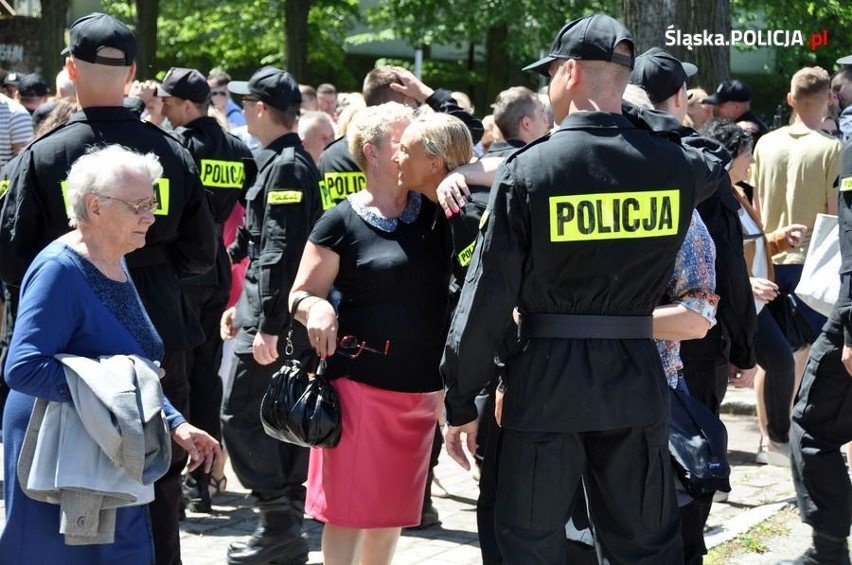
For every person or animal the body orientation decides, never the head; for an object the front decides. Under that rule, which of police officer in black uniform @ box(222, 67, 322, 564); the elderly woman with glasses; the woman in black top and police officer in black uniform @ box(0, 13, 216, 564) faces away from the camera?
police officer in black uniform @ box(0, 13, 216, 564)

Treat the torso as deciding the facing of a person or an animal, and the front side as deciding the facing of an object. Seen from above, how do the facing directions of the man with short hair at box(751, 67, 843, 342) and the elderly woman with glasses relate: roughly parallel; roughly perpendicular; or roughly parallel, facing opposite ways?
roughly perpendicular

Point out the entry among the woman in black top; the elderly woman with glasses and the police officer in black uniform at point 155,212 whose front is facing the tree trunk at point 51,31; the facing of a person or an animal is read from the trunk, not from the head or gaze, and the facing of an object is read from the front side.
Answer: the police officer in black uniform

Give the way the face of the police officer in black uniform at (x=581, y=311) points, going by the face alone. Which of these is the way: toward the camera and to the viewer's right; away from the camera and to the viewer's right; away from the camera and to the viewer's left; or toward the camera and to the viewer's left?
away from the camera and to the viewer's left

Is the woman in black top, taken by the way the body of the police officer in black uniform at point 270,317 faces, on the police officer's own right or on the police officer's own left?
on the police officer's own left

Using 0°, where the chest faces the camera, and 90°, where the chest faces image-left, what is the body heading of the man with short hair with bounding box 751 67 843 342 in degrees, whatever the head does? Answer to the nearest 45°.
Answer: approximately 180°

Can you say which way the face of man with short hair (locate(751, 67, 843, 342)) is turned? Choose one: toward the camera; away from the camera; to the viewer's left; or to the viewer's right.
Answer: away from the camera

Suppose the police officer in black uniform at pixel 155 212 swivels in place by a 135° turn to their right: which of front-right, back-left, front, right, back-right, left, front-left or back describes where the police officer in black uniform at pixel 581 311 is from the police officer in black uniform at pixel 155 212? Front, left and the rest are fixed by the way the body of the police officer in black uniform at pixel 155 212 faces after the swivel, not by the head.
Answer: front

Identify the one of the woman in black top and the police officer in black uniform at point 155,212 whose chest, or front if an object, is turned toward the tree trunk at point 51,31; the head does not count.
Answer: the police officer in black uniform

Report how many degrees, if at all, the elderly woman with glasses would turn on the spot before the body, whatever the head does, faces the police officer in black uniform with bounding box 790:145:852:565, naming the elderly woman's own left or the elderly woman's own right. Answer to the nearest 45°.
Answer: approximately 45° to the elderly woman's own left

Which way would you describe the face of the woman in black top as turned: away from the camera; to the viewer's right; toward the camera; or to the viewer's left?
to the viewer's right

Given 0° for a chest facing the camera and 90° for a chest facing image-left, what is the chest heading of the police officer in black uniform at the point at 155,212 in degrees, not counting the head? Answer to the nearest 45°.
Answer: approximately 180°

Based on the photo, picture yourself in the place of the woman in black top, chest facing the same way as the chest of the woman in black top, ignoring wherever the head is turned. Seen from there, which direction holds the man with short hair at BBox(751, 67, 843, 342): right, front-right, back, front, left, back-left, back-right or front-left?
left

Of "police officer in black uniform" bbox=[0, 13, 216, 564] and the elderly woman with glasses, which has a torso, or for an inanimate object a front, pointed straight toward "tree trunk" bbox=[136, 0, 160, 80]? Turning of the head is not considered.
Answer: the police officer in black uniform

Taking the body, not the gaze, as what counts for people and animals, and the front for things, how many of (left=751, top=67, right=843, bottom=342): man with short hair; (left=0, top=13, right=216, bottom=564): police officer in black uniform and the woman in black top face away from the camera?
2

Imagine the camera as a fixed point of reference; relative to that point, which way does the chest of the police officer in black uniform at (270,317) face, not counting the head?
to the viewer's left

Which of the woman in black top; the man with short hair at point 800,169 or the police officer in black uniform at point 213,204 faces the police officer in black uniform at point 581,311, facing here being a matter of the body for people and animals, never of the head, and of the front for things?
the woman in black top
